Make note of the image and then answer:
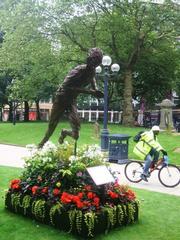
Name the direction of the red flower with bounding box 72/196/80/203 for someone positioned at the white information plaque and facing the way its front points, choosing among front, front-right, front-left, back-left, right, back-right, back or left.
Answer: right

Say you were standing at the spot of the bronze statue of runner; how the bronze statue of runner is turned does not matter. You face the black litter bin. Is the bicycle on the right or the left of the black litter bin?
right

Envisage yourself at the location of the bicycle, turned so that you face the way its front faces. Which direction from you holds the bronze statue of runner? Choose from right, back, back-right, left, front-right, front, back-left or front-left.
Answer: back-right

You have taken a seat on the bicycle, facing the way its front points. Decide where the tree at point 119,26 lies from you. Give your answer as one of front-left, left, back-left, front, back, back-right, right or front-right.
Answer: left

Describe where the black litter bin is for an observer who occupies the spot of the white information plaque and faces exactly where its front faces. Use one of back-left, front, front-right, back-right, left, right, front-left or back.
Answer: back-left

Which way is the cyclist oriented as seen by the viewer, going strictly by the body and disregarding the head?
to the viewer's right

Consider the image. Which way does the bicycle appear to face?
to the viewer's right

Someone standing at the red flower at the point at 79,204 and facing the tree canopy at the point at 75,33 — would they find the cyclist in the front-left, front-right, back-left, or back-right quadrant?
front-right
